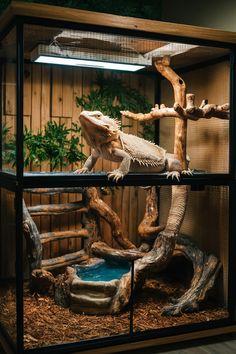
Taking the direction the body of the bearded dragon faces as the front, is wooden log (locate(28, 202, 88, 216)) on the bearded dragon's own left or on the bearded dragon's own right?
on the bearded dragon's own right

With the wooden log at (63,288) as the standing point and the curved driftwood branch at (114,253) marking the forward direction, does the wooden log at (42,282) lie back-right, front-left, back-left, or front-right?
back-left

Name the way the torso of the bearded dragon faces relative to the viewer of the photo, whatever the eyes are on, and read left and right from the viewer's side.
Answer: facing the viewer and to the left of the viewer
